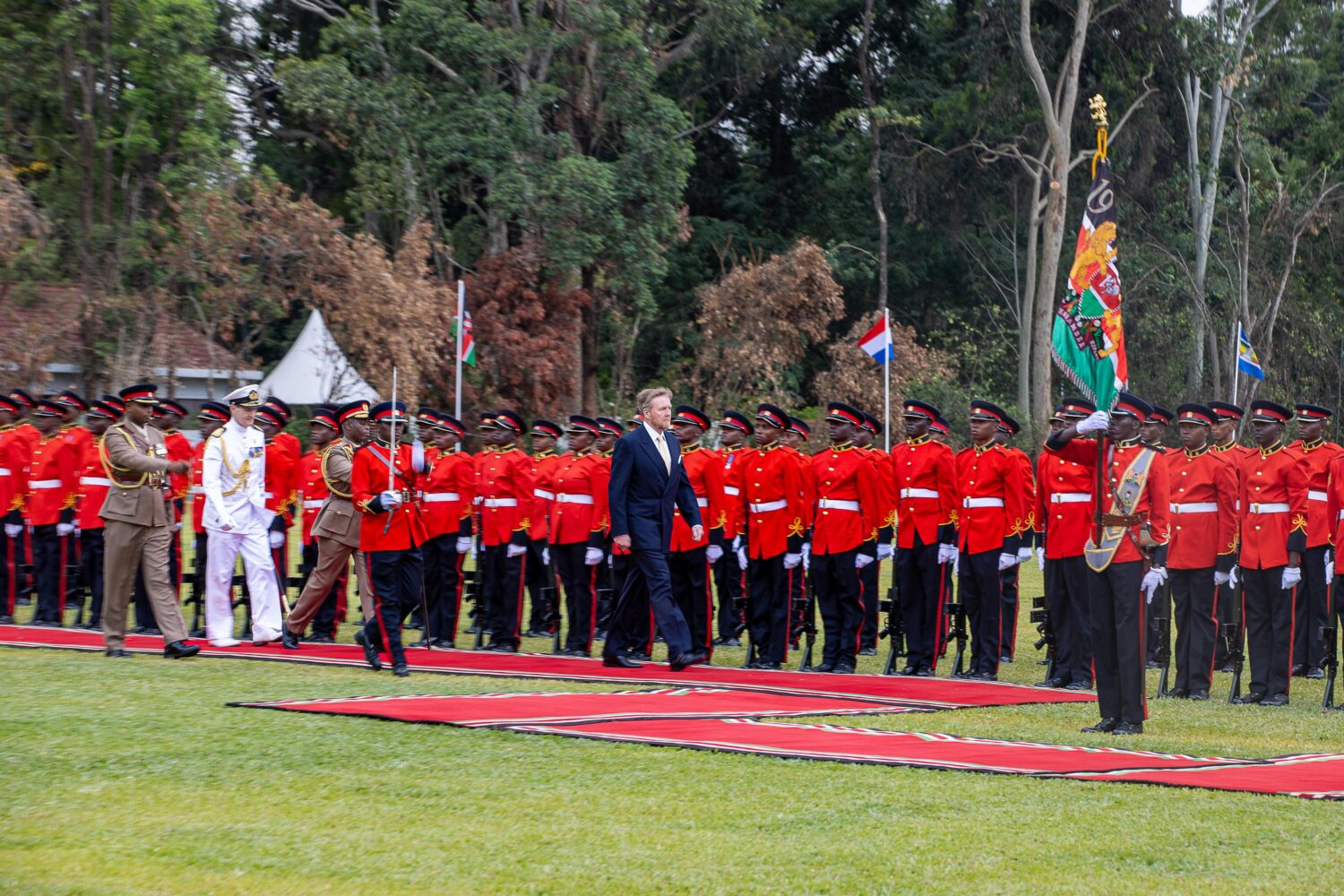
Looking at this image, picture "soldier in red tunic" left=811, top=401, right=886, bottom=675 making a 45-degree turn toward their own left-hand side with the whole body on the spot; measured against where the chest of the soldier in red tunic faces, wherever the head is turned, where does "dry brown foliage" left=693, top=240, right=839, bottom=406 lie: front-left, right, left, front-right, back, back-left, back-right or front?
back

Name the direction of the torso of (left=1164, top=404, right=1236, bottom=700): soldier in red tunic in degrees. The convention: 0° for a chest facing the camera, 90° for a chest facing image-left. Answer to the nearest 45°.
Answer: approximately 45°

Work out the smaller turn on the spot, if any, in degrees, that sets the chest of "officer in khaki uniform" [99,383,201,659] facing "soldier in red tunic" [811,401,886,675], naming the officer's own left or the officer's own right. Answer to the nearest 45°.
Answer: approximately 45° to the officer's own left

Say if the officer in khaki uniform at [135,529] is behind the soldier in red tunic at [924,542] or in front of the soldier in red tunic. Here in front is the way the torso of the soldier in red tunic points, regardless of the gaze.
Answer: in front

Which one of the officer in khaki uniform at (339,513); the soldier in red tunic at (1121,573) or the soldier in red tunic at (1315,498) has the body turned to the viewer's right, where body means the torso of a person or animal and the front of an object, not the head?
the officer in khaki uniform

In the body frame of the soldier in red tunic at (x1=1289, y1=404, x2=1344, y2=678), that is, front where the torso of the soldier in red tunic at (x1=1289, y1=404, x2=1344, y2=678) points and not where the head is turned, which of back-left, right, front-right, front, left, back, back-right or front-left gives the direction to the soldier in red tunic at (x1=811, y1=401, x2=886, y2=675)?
front-right

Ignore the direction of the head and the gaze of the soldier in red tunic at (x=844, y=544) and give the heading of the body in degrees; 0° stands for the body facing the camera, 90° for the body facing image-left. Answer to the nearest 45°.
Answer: approximately 45°
